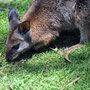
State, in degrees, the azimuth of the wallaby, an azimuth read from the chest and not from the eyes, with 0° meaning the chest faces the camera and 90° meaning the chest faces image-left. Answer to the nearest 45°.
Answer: approximately 90°
